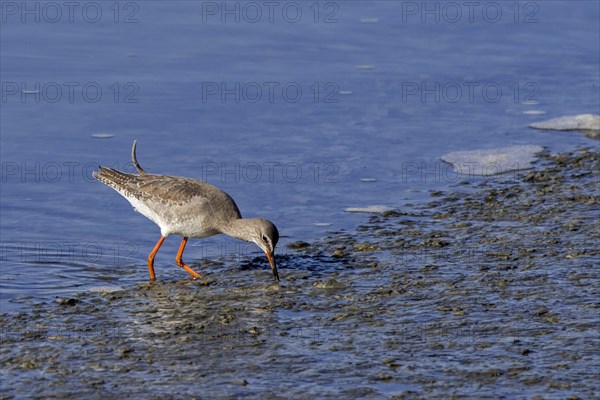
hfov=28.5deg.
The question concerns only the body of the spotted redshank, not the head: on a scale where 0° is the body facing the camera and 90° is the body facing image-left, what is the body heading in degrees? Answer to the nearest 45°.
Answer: approximately 270°
